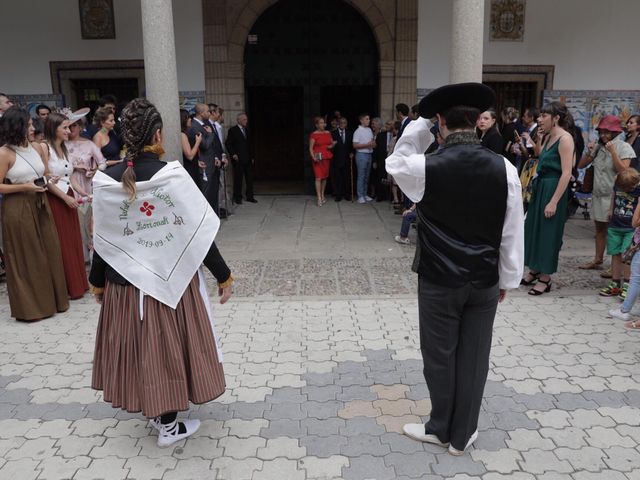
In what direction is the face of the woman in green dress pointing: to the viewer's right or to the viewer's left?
to the viewer's left

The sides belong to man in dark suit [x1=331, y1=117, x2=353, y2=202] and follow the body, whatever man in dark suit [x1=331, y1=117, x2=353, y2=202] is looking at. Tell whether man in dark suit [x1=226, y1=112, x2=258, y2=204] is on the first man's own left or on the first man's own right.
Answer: on the first man's own right

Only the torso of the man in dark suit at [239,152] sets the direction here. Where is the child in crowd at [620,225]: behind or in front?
in front

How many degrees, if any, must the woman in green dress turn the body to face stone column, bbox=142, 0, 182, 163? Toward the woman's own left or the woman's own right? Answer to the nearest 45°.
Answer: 0° — they already face it

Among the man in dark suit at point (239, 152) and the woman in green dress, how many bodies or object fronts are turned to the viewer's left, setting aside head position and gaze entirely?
1

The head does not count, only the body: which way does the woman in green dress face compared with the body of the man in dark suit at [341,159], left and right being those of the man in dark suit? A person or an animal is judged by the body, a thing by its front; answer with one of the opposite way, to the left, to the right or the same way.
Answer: to the right

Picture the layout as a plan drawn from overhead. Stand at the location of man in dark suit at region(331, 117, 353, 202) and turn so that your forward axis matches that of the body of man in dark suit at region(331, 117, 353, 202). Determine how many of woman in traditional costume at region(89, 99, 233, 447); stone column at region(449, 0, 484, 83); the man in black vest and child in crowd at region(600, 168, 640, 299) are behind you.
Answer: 0

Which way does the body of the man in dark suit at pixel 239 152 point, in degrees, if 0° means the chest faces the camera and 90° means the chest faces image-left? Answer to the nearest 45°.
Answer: approximately 315°

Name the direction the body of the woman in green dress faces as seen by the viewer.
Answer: to the viewer's left

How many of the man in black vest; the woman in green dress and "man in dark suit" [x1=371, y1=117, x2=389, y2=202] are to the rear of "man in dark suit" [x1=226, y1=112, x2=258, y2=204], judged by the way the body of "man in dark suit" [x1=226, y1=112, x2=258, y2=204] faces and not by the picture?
0

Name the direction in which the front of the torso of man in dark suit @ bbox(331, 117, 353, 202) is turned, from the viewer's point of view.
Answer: toward the camera

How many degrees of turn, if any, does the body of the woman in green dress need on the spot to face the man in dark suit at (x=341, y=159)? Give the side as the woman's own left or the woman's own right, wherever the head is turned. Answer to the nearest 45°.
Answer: approximately 45° to the woman's own right

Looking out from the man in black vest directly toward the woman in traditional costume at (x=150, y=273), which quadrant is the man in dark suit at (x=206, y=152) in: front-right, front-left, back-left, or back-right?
front-right

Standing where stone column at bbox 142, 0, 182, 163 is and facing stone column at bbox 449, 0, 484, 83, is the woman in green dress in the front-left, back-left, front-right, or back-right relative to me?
front-right

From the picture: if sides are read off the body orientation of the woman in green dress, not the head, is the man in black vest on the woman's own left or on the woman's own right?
on the woman's own left
